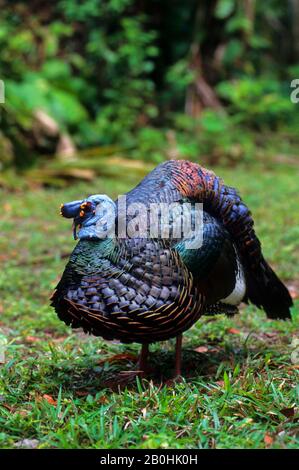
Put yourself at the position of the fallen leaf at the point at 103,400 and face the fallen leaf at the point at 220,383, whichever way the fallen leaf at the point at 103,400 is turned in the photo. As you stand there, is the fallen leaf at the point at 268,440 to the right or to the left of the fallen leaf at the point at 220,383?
right

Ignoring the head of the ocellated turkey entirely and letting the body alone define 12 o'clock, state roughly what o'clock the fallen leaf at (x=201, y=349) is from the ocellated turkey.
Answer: The fallen leaf is roughly at 5 o'clock from the ocellated turkey.

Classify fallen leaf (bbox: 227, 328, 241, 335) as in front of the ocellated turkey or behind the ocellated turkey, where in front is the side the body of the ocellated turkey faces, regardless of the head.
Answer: behind

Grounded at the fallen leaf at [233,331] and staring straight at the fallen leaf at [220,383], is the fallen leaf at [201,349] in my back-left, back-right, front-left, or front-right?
front-right

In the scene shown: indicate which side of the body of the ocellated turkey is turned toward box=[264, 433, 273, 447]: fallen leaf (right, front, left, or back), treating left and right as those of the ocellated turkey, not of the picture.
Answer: left

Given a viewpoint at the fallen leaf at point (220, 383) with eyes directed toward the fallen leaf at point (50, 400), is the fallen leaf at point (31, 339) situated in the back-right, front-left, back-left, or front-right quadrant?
front-right

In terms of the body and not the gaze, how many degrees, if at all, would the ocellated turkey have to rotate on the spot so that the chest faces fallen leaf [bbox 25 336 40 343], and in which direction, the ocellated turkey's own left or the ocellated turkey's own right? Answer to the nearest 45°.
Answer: approximately 90° to the ocellated turkey's own right

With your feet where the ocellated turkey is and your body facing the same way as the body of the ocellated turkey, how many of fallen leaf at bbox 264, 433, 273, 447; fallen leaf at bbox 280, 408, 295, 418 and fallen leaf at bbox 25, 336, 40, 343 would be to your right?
1

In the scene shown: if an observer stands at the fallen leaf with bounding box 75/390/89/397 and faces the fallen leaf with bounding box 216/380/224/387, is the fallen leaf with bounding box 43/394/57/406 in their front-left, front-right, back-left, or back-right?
back-right

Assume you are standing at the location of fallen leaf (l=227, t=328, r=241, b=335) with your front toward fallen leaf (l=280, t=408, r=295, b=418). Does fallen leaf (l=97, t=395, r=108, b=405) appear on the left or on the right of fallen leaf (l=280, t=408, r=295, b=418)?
right

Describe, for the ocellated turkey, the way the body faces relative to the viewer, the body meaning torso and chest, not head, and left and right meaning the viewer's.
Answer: facing the viewer and to the left of the viewer
